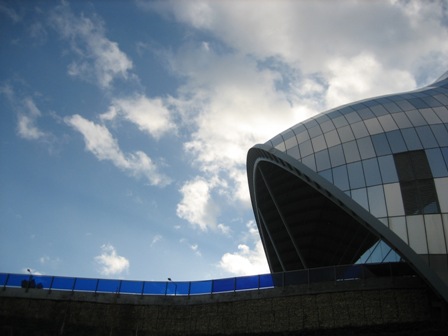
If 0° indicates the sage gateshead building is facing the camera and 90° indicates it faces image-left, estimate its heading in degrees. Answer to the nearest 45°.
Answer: approximately 45°
